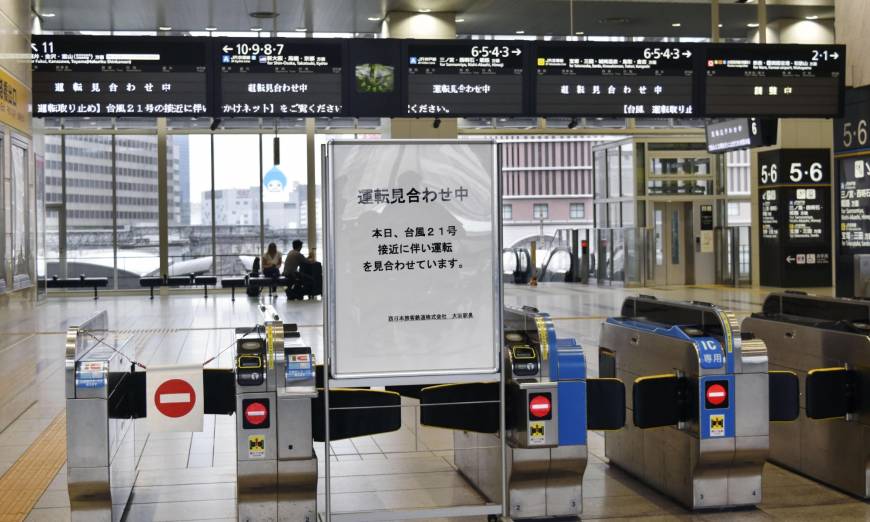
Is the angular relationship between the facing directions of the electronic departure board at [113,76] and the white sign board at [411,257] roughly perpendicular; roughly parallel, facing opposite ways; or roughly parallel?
roughly parallel

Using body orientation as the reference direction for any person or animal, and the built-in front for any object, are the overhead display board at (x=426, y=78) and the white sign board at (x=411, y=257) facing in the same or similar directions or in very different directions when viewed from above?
same or similar directions

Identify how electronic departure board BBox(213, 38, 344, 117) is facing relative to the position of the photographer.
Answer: facing the viewer

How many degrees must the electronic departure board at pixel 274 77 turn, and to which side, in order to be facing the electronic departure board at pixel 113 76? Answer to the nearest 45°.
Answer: approximately 90° to its right

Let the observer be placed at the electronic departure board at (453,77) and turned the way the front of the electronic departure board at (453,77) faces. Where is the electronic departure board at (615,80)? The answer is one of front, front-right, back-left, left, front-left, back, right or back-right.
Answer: left

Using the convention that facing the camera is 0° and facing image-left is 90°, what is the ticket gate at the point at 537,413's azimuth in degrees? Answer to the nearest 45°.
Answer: approximately 0°

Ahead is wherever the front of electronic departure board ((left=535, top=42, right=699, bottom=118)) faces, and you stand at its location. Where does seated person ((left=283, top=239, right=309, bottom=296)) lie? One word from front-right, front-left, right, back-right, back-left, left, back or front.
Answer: back-right

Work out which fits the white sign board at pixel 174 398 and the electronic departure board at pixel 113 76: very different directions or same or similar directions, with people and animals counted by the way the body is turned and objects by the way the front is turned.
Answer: same or similar directions

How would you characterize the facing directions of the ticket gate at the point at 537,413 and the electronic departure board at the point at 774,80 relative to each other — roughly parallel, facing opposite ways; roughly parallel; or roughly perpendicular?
roughly parallel

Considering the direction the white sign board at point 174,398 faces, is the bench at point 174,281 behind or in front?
behind

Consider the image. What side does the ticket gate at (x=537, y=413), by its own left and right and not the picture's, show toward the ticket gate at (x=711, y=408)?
left

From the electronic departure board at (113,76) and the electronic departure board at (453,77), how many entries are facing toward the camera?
2

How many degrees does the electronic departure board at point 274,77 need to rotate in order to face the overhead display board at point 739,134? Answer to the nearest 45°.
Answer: approximately 135° to its left

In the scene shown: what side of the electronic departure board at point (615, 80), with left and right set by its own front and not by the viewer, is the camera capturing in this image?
front
